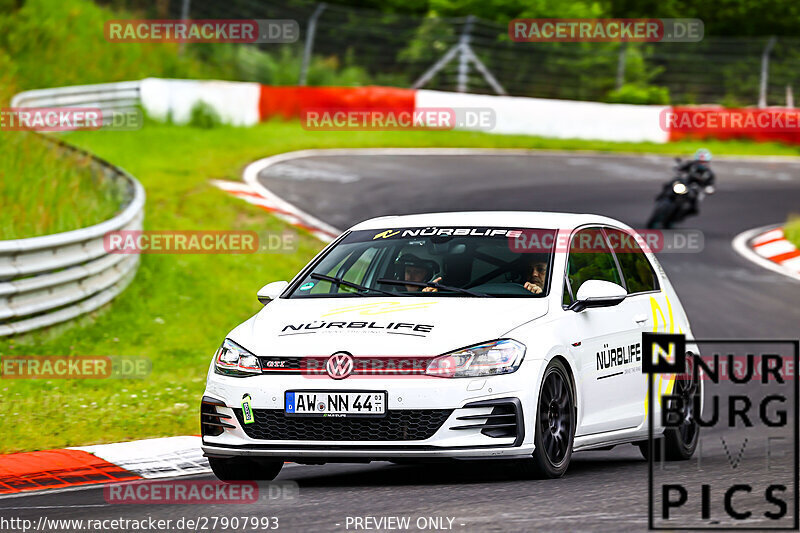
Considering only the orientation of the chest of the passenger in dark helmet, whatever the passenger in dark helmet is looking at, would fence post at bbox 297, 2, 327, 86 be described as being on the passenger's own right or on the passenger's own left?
on the passenger's own right

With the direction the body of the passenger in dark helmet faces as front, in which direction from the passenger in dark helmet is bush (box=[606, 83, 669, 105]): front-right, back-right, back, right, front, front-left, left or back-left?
back-right

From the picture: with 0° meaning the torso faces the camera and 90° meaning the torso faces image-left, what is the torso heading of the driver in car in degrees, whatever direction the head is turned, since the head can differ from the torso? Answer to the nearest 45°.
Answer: approximately 45°

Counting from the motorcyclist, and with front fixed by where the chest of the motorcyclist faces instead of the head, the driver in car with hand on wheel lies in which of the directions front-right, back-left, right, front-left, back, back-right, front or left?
front-left

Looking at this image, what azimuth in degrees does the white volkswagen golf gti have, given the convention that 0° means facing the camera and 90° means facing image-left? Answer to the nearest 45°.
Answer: approximately 45°

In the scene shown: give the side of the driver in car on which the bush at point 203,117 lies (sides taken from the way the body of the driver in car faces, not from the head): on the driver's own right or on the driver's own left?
on the driver's own right

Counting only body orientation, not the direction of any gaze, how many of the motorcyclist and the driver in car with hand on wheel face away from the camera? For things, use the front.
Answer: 0

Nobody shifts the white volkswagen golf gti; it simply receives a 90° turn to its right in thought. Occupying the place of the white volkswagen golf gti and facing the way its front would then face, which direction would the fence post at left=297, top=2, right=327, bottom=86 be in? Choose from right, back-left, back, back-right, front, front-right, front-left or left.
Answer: front-right

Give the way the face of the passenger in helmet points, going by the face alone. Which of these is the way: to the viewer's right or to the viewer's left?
to the viewer's left

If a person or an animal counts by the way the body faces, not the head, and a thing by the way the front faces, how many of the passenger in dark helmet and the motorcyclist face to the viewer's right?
0
